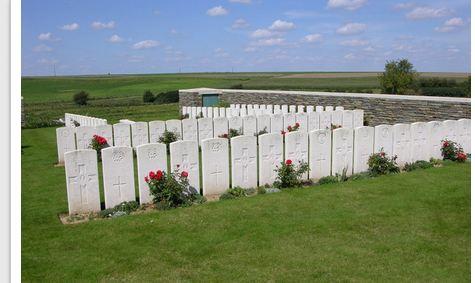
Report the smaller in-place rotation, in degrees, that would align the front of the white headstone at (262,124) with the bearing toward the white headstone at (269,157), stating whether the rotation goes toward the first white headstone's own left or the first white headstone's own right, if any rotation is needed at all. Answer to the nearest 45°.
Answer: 0° — it already faces it

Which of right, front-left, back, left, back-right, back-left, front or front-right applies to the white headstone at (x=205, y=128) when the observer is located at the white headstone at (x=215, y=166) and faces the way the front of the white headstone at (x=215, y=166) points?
back

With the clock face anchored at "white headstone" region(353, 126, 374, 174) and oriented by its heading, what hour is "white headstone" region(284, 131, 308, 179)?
"white headstone" region(284, 131, 308, 179) is roughly at 3 o'clock from "white headstone" region(353, 126, 374, 174).

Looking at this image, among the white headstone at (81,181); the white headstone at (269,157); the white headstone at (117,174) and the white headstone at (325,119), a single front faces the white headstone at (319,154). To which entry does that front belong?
the white headstone at (325,119)

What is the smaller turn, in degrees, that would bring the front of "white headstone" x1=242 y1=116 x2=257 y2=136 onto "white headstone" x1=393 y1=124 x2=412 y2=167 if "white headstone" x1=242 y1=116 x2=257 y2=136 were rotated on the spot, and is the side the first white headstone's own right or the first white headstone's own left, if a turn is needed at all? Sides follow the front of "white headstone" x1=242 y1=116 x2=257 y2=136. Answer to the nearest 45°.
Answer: approximately 45° to the first white headstone's own left

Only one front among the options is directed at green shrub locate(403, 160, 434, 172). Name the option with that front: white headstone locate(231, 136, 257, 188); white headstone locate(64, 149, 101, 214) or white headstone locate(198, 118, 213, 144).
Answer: white headstone locate(198, 118, 213, 144)

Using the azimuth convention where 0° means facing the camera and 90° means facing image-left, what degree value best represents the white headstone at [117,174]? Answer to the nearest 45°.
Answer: approximately 0°

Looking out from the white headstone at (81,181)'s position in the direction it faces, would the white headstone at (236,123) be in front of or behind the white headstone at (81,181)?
behind

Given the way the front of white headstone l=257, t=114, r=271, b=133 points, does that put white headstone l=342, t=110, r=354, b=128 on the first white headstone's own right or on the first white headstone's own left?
on the first white headstone's own left

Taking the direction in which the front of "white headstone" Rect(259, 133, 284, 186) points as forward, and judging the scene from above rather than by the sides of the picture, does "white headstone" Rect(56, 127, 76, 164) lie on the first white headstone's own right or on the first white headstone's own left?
on the first white headstone's own right
